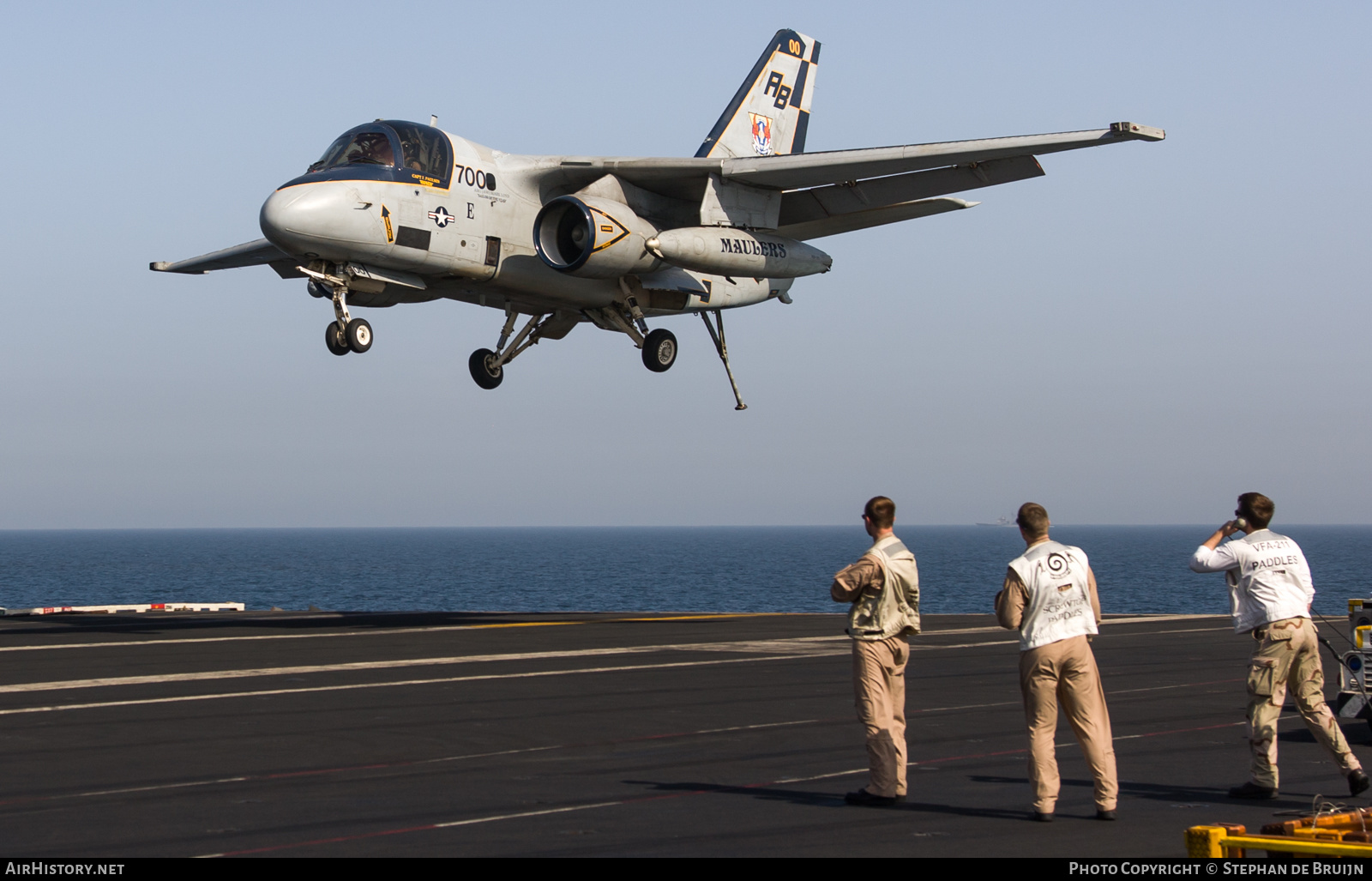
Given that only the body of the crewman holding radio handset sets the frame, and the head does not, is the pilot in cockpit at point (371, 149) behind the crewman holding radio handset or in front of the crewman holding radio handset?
in front

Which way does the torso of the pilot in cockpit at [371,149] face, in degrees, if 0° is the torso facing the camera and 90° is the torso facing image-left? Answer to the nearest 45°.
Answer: approximately 45°

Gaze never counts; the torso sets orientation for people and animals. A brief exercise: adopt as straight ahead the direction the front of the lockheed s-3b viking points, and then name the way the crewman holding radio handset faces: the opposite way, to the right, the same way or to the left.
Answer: to the right

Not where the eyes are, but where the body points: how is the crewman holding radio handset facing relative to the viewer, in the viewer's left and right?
facing away from the viewer and to the left of the viewer

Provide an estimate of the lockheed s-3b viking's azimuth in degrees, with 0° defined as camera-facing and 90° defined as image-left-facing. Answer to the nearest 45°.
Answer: approximately 45°

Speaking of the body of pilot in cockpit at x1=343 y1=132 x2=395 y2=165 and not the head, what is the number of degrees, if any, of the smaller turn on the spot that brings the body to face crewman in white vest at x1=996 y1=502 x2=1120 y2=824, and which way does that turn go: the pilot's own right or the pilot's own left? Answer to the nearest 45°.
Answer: approximately 45° to the pilot's own left

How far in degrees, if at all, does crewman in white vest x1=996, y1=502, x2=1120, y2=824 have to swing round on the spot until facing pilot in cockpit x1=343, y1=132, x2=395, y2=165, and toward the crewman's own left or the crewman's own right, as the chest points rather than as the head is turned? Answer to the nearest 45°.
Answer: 0° — they already face them

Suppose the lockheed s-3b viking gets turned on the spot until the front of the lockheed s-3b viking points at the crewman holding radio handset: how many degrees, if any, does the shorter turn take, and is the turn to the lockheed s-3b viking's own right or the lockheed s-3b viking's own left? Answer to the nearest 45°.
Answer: approximately 45° to the lockheed s-3b viking's own left

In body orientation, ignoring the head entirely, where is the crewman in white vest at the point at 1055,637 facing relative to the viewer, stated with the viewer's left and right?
facing away from the viewer and to the left of the viewer

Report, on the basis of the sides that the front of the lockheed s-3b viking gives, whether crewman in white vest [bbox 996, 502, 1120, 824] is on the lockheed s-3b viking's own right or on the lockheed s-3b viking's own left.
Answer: on the lockheed s-3b viking's own left

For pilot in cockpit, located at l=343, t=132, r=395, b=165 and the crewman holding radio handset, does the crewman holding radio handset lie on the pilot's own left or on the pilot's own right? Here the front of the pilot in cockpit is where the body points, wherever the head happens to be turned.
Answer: on the pilot's own left

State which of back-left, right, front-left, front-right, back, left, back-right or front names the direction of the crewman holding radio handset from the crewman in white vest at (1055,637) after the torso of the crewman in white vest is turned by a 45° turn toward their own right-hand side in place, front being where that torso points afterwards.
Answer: front-right
